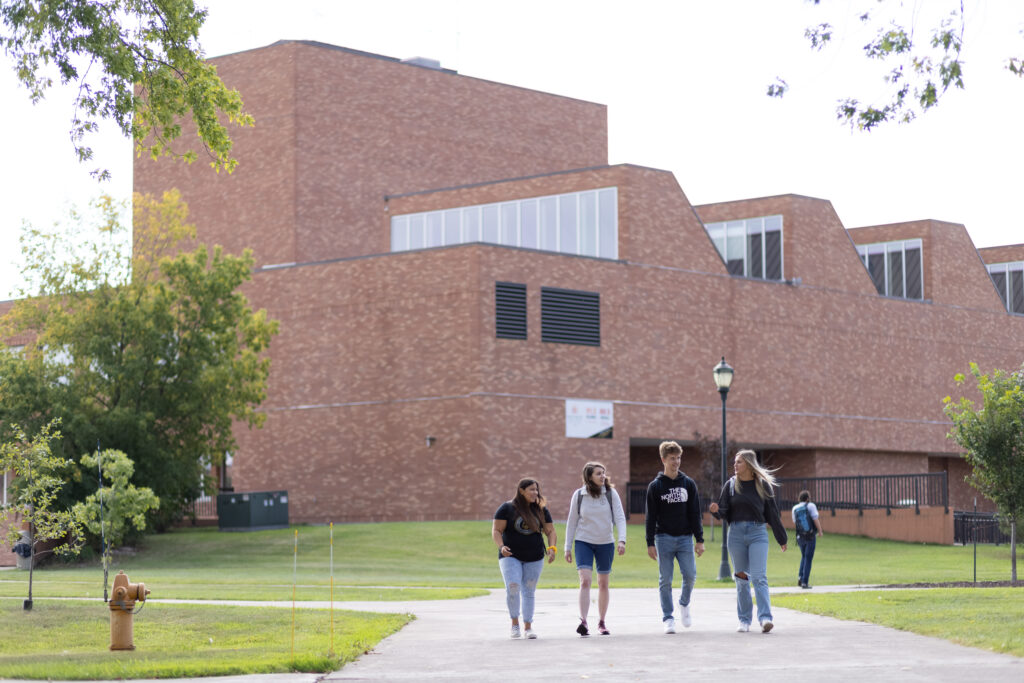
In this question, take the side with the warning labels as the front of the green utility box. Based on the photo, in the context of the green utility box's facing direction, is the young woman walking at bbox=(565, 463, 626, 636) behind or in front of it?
in front

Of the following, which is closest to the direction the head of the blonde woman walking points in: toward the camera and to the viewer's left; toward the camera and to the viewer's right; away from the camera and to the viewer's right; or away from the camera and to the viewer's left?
toward the camera and to the viewer's left

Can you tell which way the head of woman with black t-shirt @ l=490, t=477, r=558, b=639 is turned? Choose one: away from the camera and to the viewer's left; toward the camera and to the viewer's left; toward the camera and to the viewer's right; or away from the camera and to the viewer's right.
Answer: toward the camera and to the viewer's right
